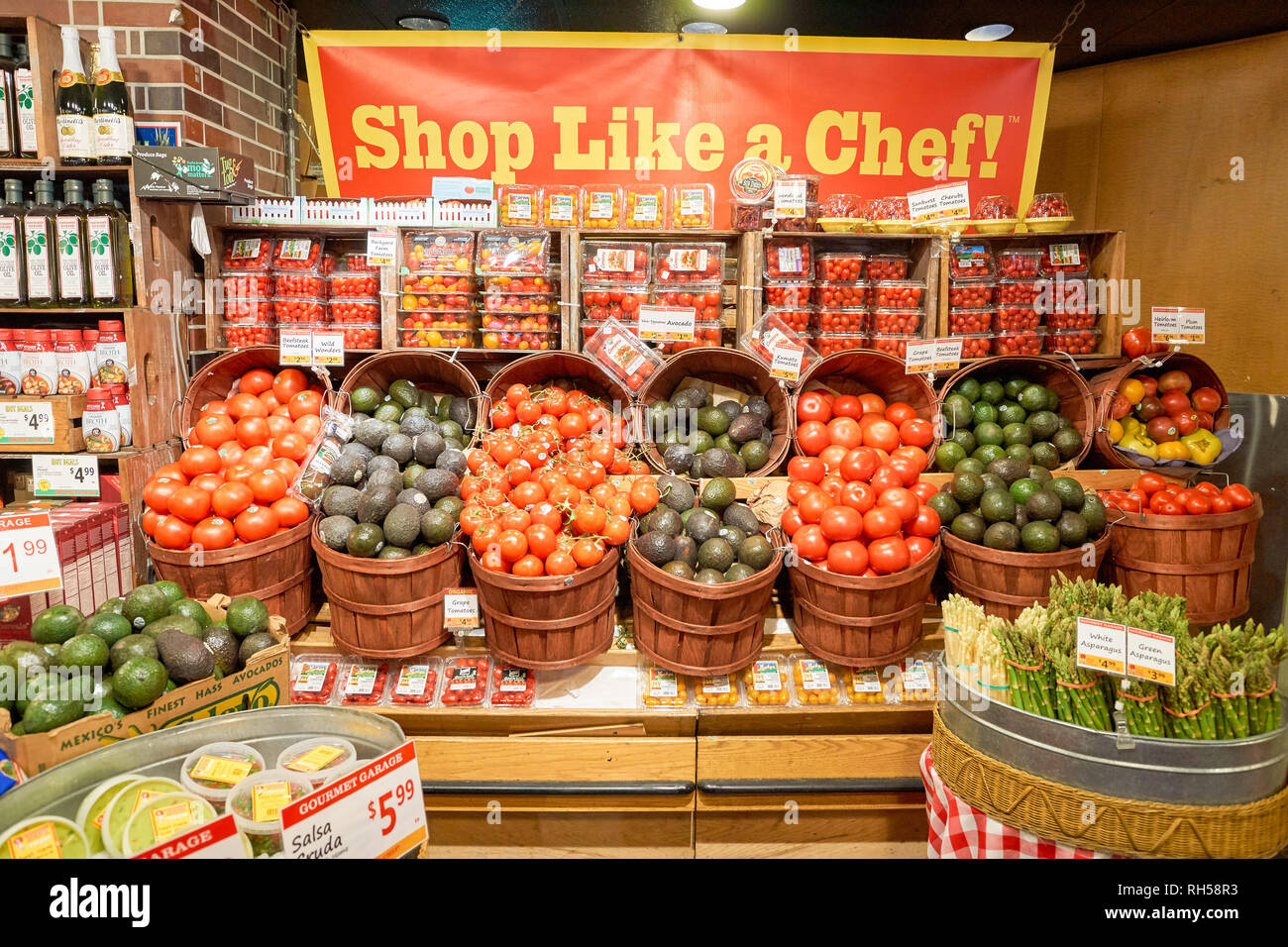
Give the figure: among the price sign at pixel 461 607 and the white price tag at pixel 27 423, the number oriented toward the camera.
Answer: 2

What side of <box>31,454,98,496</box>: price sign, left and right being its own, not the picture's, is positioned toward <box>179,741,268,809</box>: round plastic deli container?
front

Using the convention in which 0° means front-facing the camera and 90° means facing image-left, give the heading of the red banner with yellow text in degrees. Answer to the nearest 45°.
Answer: approximately 0°

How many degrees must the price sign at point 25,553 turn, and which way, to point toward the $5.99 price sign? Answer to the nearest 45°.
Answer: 0° — it already faces it

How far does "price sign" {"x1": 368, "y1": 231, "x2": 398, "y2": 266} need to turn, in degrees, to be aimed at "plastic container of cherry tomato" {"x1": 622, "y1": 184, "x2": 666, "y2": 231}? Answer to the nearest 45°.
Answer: approximately 90° to its left

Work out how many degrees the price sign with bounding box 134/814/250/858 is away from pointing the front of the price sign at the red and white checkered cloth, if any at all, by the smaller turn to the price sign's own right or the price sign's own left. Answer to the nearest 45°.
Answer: approximately 90° to the price sign's own left

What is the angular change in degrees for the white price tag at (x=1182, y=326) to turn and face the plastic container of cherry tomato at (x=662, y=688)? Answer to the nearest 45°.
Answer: approximately 45° to its right

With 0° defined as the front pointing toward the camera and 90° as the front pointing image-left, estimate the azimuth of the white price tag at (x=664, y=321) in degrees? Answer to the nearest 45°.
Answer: approximately 0°

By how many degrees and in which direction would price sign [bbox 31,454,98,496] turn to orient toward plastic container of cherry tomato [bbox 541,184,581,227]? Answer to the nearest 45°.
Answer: approximately 90° to its left
